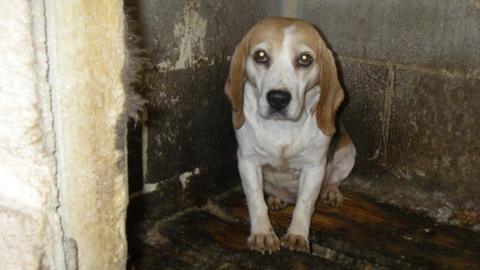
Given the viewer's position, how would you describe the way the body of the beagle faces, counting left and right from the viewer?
facing the viewer
